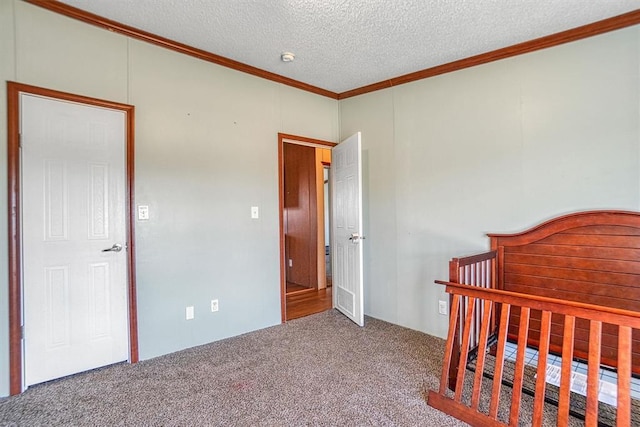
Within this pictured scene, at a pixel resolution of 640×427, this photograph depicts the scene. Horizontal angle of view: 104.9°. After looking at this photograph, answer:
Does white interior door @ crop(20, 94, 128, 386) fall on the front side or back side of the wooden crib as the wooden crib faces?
on the front side

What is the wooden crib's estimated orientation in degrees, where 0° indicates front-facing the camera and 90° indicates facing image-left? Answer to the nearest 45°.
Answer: approximately 45°
